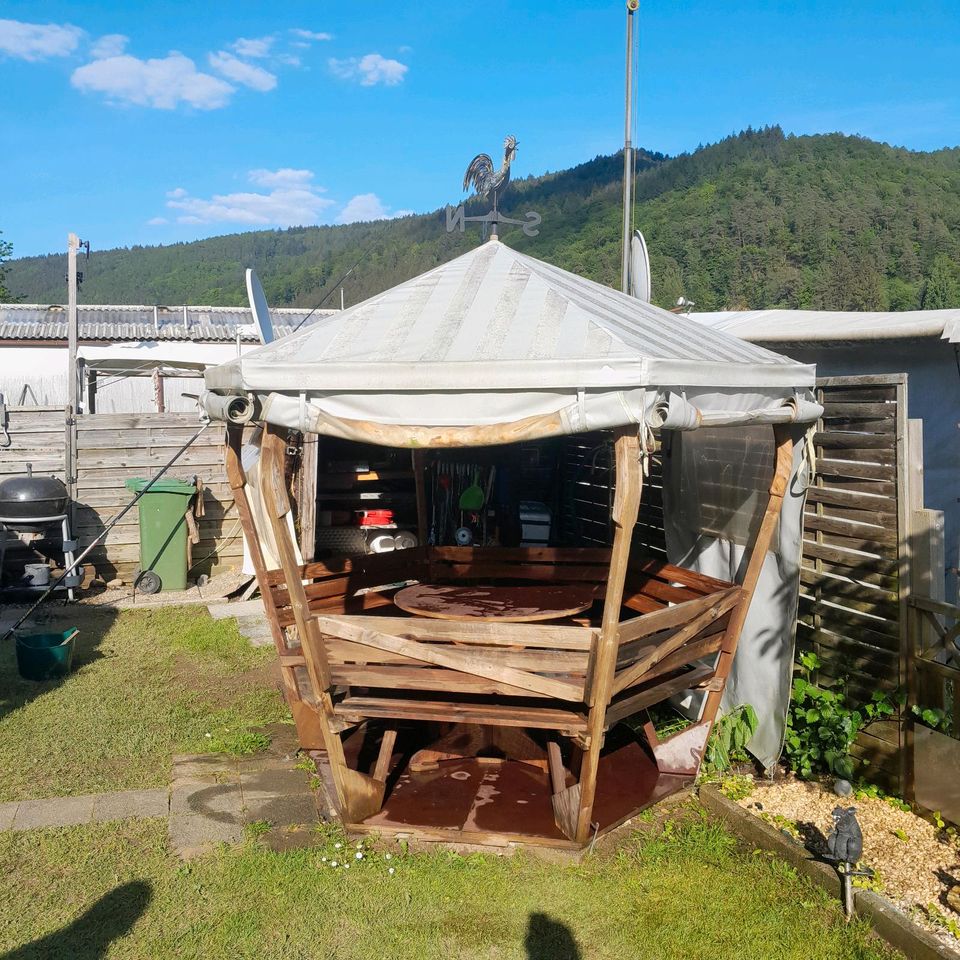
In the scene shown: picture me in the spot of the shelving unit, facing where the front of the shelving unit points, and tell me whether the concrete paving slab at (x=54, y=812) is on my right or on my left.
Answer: on my right

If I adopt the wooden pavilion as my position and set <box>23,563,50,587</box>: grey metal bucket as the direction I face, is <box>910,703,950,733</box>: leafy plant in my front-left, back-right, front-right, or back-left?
back-right

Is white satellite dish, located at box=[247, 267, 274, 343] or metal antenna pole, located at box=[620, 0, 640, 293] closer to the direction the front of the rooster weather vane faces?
the metal antenna pole

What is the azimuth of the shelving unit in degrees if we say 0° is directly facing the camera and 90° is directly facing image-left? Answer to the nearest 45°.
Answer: approximately 315°

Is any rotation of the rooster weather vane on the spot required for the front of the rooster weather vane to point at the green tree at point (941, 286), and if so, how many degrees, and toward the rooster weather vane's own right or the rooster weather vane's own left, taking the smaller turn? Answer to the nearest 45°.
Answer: approximately 45° to the rooster weather vane's own left

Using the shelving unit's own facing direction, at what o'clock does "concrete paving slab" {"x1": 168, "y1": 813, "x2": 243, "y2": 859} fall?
The concrete paving slab is roughly at 12 o'clock from the shelving unit.

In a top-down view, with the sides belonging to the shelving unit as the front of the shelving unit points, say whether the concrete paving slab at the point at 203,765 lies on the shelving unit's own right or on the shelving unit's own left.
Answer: on the shelving unit's own right

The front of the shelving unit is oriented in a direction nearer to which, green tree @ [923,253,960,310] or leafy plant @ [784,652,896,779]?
the leafy plant

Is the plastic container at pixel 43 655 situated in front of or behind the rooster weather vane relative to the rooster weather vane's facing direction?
behind

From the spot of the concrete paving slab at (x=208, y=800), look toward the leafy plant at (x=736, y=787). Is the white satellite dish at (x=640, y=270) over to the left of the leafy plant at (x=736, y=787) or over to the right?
left

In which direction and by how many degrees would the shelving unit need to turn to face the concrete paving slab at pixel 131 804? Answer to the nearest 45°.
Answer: approximately 45° to its right

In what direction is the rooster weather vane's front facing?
to the viewer's right

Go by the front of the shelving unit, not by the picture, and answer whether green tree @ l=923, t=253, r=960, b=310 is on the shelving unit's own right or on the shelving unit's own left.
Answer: on the shelving unit's own left
